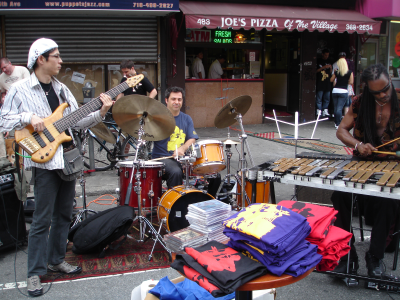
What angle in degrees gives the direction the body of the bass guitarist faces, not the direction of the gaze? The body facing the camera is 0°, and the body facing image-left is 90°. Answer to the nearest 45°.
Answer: approximately 315°

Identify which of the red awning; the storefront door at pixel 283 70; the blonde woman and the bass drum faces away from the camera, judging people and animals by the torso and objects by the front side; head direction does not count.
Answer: the blonde woman

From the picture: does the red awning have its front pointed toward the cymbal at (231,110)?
yes

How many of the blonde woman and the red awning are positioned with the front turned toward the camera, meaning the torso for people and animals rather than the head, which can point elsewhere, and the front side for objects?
1

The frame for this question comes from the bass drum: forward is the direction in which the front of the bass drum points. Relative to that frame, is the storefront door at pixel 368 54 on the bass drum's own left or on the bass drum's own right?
on the bass drum's own left

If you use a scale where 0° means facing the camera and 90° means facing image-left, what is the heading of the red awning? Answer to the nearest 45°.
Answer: approximately 0°

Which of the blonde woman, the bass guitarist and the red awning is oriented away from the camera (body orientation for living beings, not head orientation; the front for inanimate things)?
the blonde woman

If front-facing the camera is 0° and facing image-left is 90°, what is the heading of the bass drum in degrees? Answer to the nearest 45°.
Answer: approximately 315°

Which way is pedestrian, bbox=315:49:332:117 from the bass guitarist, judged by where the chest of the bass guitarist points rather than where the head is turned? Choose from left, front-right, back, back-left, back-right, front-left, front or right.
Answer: left

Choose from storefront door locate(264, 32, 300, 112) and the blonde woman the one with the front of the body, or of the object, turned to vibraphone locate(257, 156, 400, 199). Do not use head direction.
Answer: the storefront door

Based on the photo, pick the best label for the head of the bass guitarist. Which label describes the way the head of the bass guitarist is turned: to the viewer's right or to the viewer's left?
to the viewer's right

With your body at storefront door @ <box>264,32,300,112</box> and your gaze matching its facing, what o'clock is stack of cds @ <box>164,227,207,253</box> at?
The stack of cds is roughly at 12 o'clock from the storefront door.

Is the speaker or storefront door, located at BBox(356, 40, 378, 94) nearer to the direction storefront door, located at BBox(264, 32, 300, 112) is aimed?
the speaker
